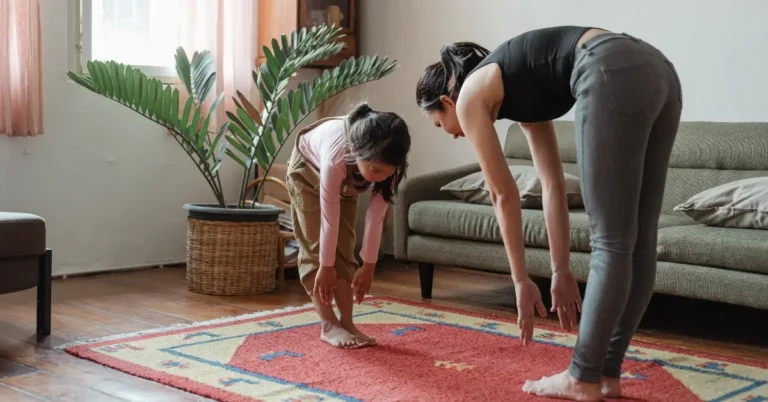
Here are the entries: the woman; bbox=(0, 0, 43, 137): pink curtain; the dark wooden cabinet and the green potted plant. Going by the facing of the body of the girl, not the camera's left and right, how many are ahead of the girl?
1

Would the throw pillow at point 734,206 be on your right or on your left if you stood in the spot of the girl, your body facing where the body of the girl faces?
on your left

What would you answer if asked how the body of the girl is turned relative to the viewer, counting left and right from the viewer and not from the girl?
facing the viewer and to the right of the viewer

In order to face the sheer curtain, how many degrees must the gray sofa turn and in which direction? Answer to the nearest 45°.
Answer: approximately 45° to its right

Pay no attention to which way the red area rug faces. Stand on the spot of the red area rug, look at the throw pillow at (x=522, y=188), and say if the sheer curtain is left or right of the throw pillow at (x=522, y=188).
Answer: left

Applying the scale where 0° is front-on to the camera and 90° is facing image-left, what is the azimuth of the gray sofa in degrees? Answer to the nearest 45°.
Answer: approximately 45°

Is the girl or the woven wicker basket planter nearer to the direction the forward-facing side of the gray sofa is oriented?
the girl

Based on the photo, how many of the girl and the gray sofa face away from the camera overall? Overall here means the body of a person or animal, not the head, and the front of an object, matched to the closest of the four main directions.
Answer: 0

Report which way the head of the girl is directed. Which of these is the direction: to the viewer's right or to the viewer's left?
to the viewer's right

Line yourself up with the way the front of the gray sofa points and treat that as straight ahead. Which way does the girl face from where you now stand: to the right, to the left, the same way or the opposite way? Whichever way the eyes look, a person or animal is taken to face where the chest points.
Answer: to the left

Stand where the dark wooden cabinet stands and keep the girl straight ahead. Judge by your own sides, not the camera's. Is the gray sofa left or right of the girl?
left

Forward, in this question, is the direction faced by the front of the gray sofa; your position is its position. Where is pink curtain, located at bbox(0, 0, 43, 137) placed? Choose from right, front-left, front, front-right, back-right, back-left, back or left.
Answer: front-right

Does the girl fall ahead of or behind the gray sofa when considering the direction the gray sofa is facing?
ahead

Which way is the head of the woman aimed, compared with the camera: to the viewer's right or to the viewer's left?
to the viewer's left

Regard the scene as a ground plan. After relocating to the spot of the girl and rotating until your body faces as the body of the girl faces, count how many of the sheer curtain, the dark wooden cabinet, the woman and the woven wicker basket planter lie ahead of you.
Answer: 1
